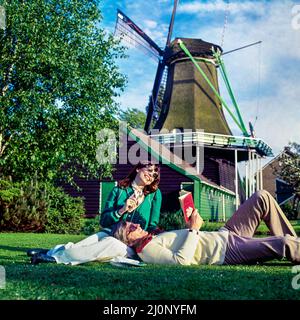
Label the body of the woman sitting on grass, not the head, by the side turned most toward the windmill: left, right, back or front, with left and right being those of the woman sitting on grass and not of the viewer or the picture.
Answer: back

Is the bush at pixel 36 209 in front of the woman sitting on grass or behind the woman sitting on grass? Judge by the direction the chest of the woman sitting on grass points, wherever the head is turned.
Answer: behind

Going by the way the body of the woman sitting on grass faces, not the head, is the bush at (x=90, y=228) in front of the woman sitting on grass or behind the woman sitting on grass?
behind

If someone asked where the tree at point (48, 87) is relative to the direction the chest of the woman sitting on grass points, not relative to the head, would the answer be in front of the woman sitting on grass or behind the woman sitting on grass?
behind

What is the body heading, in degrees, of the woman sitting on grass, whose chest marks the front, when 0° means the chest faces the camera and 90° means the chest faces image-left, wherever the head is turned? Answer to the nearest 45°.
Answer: approximately 0°

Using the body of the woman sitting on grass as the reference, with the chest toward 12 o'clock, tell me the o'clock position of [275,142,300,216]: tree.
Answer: The tree is roughly at 7 o'clock from the woman sitting on grass.
